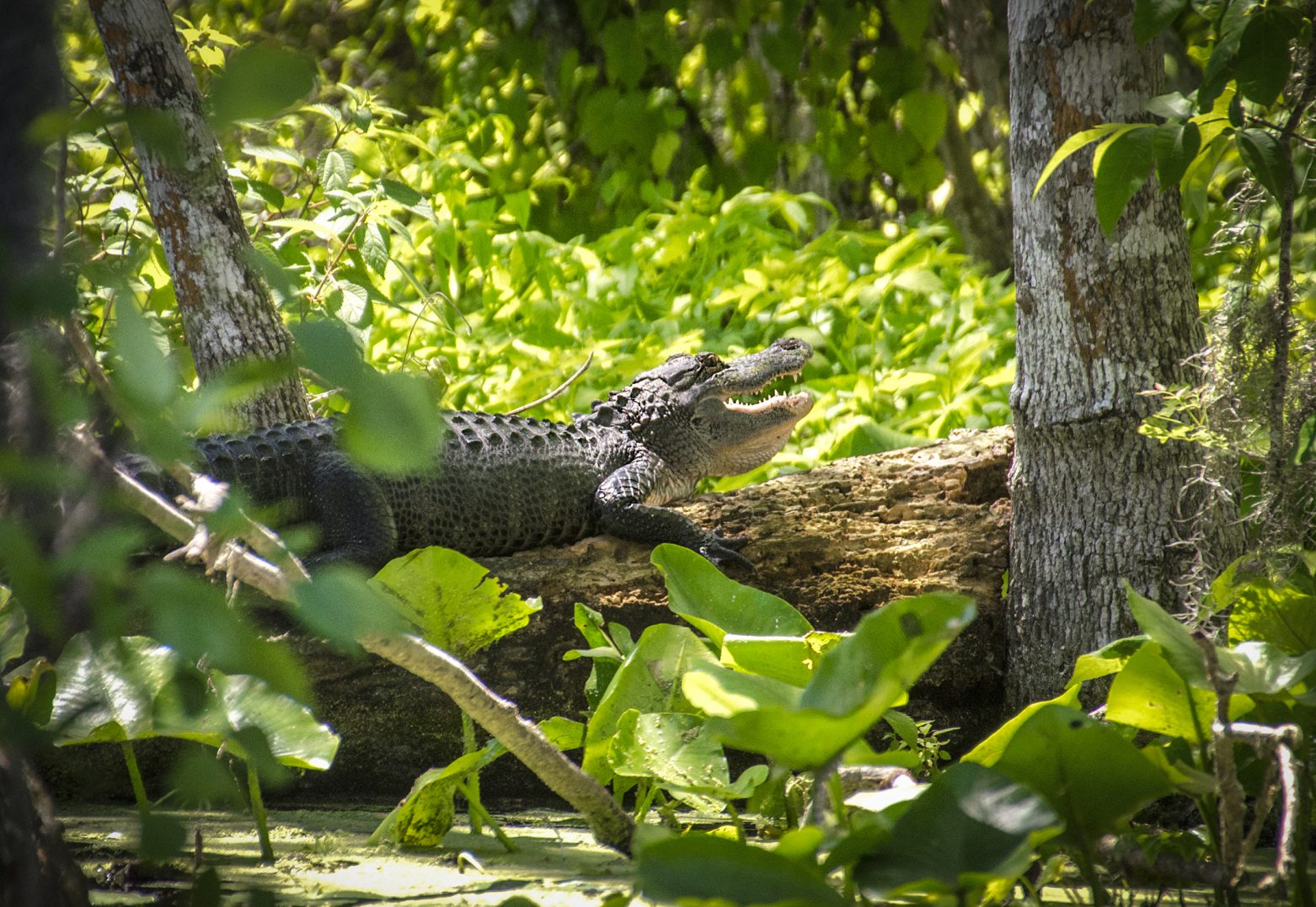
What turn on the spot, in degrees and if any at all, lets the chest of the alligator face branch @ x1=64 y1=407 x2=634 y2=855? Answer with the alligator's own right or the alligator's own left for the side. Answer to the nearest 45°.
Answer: approximately 90° to the alligator's own right

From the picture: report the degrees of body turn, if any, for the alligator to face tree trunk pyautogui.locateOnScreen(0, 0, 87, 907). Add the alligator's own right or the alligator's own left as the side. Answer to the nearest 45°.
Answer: approximately 90° to the alligator's own right

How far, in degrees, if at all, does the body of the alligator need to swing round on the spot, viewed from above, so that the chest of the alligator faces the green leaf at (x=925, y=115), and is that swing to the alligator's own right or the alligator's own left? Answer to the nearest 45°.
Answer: approximately 45° to the alligator's own left

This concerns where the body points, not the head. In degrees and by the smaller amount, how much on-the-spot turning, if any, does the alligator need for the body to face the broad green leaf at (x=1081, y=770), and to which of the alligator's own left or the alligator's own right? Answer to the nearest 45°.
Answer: approximately 90° to the alligator's own right

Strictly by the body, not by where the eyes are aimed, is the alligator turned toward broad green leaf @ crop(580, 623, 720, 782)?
no

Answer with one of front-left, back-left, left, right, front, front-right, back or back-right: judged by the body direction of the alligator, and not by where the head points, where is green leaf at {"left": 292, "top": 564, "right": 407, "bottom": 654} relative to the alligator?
right

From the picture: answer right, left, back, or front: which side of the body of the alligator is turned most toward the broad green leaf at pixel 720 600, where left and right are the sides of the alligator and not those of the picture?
right

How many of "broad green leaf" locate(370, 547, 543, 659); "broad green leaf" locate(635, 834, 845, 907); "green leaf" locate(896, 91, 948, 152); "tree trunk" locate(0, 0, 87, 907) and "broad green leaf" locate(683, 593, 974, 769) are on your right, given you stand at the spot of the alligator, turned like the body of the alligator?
4

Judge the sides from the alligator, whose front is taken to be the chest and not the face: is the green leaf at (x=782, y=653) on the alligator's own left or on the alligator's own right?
on the alligator's own right

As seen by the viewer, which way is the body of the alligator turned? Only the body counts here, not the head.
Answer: to the viewer's right

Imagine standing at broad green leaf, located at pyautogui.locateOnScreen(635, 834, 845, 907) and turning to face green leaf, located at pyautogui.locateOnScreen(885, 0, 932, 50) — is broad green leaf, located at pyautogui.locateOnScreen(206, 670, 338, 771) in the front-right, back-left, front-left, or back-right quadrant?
front-left

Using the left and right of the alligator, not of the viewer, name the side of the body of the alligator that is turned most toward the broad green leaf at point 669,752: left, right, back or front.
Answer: right

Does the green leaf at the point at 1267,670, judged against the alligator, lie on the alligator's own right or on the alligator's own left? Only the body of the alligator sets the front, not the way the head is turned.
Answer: on the alligator's own right
